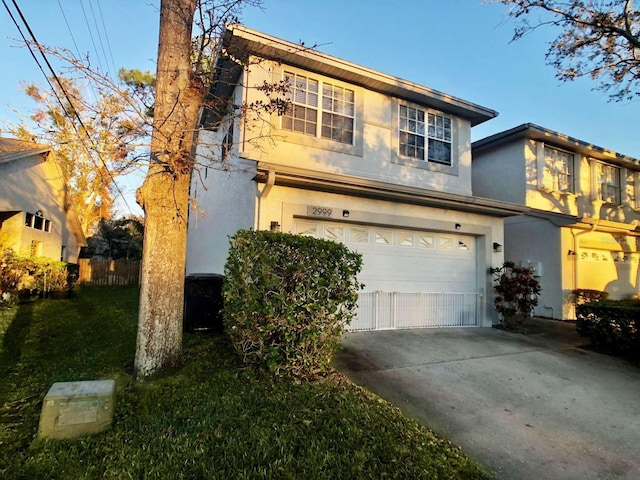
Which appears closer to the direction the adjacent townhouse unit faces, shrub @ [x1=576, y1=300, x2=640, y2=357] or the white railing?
the shrub

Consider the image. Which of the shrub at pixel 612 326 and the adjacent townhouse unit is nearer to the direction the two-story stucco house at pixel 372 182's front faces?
the shrub

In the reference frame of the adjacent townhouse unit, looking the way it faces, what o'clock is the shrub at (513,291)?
The shrub is roughly at 2 o'clock from the adjacent townhouse unit.

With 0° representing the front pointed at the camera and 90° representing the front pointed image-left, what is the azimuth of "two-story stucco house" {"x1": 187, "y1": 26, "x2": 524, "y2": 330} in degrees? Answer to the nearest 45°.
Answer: approximately 315°

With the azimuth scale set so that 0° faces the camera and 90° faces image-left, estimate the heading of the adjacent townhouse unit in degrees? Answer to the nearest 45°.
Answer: approximately 315°

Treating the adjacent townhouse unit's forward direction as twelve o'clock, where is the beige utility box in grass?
The beige utility box in grass is roughly at 2 o'clock from the adjacent townhouse unit.

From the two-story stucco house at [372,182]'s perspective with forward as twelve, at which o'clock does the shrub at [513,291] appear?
The shrub is roughly at 10 o'clock from the two-story stucco house.

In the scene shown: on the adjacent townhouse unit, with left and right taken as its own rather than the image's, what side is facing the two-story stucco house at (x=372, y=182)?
right

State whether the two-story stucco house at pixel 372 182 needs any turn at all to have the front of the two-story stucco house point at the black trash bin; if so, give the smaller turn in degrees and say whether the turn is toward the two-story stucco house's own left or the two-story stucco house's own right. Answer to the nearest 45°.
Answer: approximately 90° to the two-story stucco house's own right

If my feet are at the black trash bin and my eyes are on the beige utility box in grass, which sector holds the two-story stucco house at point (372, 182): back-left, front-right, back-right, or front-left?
back-left

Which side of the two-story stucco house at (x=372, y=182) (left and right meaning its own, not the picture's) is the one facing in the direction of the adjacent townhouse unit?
left
